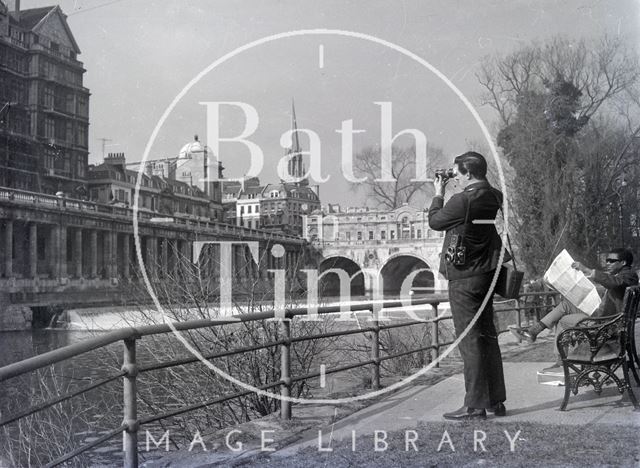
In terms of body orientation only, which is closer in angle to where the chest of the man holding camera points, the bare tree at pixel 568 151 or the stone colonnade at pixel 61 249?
the stone colonnade

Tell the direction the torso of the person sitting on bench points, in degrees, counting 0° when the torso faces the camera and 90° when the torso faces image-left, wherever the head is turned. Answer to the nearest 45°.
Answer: approximately 90°

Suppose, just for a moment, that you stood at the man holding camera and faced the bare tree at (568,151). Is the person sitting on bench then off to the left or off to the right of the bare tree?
right

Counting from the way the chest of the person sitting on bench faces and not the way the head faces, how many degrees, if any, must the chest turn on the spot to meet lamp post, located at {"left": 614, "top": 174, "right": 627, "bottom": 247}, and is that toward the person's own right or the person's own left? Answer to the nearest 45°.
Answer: approximately 90° to the person's own right

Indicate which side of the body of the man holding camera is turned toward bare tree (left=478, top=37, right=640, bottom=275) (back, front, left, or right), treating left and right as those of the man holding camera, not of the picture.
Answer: right

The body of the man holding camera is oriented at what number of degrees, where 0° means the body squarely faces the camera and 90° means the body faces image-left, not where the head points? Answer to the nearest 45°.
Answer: approximately 90°

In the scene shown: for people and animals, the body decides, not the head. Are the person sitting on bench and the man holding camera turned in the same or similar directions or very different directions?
same or similar directions

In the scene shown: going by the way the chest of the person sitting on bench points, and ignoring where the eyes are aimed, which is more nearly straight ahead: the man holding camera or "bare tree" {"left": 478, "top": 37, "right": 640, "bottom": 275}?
the man holding camera

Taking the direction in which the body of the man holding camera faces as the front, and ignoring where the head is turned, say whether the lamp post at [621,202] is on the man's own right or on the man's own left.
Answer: on the man's own right

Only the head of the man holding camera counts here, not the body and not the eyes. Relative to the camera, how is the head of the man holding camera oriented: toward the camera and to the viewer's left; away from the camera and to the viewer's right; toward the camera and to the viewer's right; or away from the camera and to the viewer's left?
away from the camera and to the viewer's left
